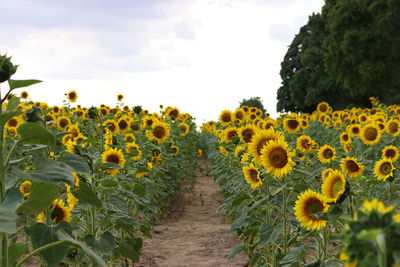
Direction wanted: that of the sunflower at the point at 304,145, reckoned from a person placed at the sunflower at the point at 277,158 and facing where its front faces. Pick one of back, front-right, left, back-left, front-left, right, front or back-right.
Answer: back

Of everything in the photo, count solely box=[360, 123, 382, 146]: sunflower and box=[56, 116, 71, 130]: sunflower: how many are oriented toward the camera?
2

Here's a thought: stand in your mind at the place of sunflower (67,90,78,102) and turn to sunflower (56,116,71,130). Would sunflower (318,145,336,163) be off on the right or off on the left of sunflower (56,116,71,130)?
left

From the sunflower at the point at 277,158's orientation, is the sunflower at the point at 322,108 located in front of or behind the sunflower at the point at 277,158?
behind

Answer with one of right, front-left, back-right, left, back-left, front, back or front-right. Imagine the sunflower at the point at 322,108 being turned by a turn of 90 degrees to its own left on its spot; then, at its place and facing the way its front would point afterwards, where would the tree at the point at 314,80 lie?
left

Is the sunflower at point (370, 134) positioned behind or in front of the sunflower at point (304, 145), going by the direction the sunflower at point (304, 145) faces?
behind

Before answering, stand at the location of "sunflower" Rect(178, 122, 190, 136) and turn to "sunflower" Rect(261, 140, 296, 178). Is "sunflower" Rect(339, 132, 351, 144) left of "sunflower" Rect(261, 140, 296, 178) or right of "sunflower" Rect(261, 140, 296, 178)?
left

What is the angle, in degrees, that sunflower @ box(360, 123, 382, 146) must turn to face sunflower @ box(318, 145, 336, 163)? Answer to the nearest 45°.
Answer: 0° — it already faces it

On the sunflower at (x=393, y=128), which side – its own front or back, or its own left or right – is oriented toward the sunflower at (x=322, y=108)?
back
